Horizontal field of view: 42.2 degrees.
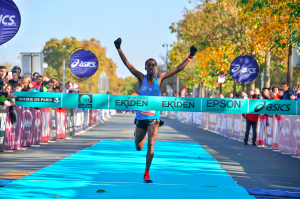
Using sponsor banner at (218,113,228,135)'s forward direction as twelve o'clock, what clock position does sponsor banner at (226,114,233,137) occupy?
sponsor banner at (226,114,233,137) is roughly at 10 o'clock from sponsor banner at (218,113,228,135).

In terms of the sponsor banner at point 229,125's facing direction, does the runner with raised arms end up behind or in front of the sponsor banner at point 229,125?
in front

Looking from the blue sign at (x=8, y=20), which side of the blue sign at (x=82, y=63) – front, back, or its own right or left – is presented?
front

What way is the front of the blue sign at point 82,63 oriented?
toward the camera

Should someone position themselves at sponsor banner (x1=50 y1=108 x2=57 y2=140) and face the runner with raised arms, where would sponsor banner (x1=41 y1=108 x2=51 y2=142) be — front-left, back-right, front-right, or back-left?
front-right

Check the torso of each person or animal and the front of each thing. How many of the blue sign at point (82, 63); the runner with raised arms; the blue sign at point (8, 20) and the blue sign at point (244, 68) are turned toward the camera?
4

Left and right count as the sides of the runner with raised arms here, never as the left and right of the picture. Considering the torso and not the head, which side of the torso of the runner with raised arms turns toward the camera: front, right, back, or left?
front

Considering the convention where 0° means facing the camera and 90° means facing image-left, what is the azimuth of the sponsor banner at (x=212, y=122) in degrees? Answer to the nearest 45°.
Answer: approximately 45°

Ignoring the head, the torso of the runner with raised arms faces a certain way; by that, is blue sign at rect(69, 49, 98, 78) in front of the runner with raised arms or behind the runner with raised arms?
behind

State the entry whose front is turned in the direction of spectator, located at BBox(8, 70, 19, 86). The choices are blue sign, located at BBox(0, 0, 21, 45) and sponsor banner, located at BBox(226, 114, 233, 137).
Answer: the sponsor banner

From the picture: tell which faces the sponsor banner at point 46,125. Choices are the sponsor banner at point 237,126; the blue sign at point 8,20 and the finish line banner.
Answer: the sponsor banner at point 237,126

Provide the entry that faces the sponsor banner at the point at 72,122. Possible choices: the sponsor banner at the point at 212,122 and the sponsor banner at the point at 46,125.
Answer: the sponsor banner at the point at 212,122
